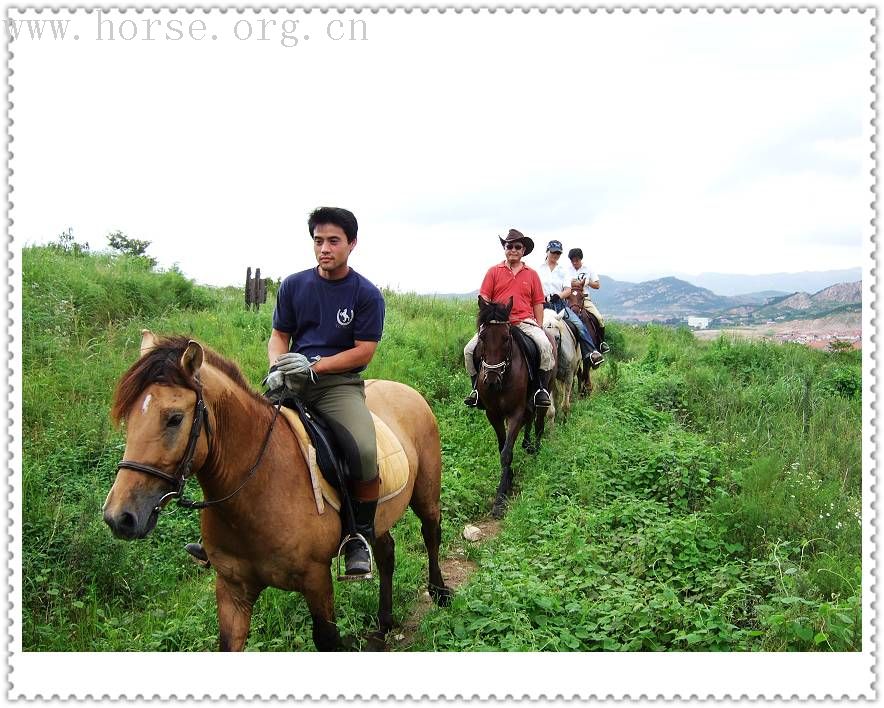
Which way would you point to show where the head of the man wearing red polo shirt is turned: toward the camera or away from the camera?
toward the camera

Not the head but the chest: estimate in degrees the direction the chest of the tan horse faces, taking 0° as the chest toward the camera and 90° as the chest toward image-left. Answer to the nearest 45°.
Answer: approximately 45°

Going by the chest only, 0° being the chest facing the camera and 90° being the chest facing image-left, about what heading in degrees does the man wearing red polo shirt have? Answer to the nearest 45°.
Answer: approximately 0°

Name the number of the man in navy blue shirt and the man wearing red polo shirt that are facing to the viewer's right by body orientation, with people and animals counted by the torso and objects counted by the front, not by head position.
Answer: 0

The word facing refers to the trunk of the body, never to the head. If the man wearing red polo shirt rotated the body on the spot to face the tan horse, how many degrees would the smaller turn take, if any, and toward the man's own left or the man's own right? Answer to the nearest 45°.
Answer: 0° — they already face it

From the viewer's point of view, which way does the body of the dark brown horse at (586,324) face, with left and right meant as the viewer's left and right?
facing the viewer and to the left of the viewer

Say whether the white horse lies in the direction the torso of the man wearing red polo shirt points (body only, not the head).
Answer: no

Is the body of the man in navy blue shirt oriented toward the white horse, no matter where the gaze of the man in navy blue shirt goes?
no

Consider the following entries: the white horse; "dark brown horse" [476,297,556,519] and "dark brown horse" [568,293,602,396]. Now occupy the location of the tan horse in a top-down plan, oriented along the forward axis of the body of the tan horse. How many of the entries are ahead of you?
0

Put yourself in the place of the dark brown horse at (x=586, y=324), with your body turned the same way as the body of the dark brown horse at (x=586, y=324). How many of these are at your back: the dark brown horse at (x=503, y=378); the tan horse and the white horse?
0

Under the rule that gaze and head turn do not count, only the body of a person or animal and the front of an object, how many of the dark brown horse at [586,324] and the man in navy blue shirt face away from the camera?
0

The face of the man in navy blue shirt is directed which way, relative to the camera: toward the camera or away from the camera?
toward the camera

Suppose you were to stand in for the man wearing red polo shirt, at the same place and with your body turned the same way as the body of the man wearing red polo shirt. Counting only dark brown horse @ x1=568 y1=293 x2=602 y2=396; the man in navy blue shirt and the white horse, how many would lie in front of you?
1
